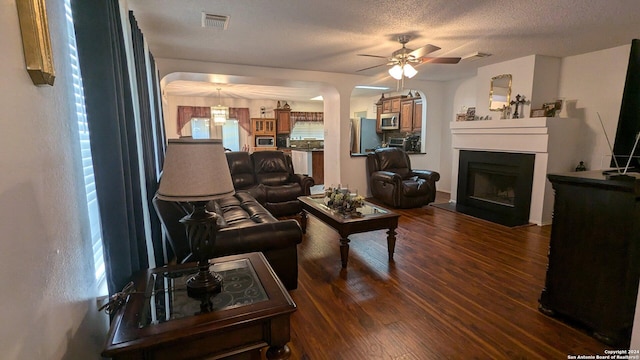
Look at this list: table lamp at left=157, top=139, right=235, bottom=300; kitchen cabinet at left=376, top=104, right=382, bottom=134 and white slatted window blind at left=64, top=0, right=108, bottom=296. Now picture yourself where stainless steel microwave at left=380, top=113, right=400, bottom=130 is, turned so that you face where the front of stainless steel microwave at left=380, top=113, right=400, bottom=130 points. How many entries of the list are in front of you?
2

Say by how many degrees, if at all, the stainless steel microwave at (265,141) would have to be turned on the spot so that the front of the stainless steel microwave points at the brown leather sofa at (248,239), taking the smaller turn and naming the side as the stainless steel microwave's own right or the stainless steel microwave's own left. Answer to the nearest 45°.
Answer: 0° — it already faces it

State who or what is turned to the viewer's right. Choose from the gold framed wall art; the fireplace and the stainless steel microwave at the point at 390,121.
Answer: the gold framed wall art

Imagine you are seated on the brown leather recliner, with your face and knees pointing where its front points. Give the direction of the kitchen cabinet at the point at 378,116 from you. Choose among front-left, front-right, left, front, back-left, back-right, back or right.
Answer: back-left

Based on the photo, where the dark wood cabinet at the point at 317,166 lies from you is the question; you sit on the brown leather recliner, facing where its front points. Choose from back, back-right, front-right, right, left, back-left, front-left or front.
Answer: back

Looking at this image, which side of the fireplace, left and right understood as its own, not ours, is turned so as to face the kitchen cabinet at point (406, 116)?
right

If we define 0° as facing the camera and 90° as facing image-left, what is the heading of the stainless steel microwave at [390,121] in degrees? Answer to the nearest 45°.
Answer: approximately 0°

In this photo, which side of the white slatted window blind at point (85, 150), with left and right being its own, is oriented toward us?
right

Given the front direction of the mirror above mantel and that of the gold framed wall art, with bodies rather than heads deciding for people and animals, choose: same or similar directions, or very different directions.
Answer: very different directions

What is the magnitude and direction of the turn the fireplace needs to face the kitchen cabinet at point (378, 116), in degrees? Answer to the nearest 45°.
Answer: approximately 90° to its right

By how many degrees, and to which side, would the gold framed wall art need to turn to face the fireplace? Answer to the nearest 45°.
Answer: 0° — it already faces it
